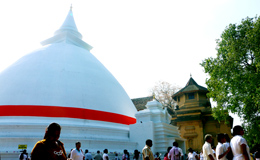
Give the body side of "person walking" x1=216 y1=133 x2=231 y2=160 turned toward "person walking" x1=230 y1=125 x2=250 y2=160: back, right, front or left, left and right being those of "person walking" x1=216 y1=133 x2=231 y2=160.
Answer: right

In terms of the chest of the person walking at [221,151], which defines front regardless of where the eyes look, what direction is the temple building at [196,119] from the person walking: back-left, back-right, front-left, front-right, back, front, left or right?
left

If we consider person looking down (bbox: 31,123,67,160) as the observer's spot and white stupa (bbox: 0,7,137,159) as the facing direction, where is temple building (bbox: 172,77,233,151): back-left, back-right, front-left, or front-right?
front-right

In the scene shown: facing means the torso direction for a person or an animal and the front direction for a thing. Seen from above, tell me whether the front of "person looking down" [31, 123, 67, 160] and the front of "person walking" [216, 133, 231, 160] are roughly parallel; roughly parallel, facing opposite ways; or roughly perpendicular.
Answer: roughly parallel
